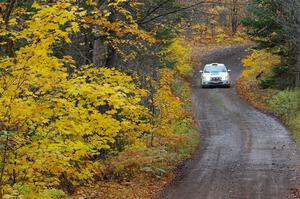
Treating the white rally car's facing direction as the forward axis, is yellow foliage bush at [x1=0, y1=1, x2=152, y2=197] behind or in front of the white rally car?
in front

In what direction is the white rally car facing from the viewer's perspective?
toward the camera

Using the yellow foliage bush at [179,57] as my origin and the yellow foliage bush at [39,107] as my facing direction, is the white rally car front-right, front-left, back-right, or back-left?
front-left

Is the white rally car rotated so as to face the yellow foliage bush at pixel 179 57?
no
